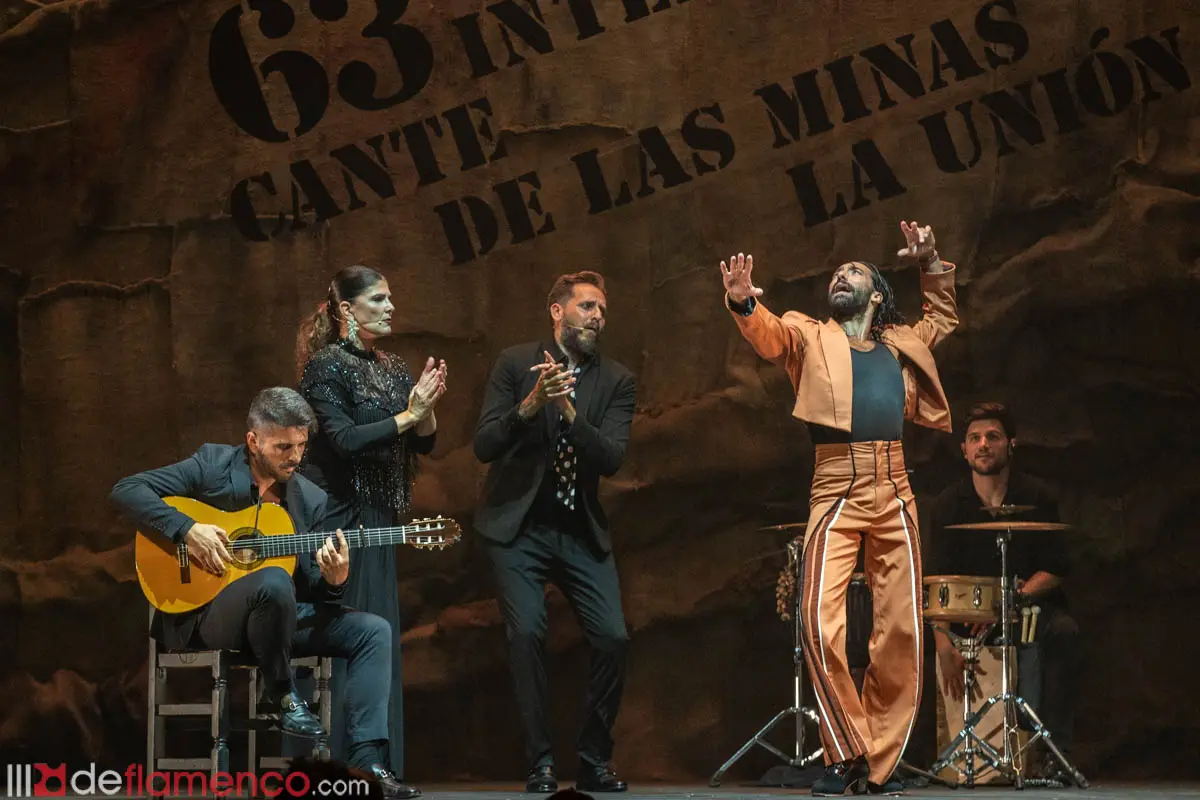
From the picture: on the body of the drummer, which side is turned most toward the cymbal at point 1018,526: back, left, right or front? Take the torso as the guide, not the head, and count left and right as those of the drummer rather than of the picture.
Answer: front

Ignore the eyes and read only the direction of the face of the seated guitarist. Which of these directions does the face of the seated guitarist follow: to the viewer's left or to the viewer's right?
to the viewer's right

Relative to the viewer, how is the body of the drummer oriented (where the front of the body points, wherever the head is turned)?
toward the camera

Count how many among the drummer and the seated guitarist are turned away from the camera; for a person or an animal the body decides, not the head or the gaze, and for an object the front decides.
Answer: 0

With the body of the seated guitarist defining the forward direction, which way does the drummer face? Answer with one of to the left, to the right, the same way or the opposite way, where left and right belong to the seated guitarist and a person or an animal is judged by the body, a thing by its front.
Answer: to the right

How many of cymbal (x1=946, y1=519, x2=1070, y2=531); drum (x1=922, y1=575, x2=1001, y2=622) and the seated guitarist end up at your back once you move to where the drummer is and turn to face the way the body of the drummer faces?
0

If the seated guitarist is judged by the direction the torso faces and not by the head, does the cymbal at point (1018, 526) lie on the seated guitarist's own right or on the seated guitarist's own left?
on the seated guitarist's own left

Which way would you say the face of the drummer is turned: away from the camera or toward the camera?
toward the camera

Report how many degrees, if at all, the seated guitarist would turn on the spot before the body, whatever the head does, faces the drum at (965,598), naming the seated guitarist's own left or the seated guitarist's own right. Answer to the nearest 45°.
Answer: approximately 45° to the seated guitarist's own left

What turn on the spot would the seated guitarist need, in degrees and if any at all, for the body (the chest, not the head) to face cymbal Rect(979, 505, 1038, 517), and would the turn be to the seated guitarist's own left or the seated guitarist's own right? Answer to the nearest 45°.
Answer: approximately 45° to the seated guitarist's own left

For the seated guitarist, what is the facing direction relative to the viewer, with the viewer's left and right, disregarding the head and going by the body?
facing the viewer and to the right of the viewer
